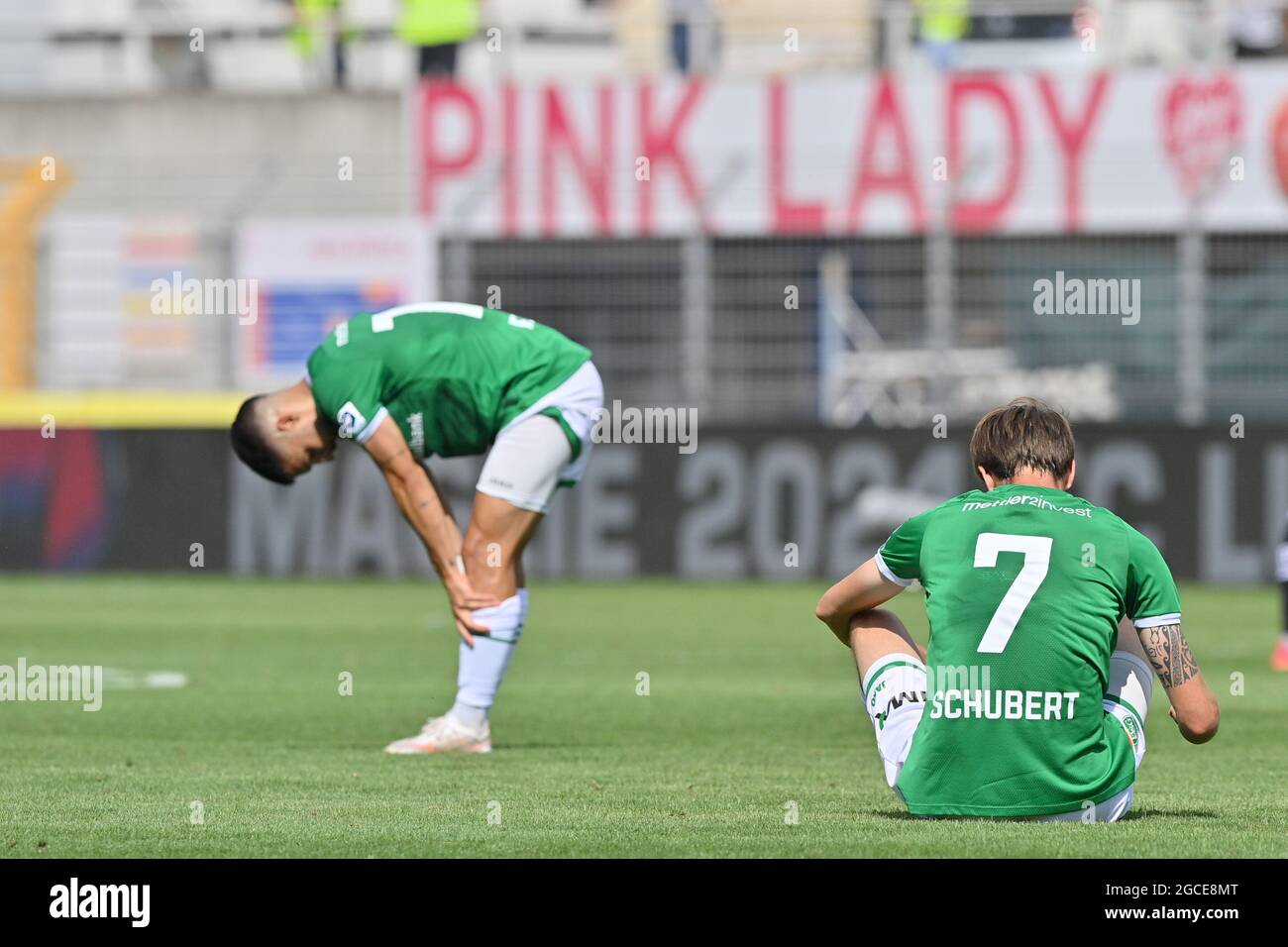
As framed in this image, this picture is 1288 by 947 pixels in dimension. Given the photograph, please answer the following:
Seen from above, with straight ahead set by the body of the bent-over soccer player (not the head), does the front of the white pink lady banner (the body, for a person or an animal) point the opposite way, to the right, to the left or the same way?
to the left

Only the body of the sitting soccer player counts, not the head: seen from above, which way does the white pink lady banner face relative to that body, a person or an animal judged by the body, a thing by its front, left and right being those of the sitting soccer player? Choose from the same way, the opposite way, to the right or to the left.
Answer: the opposite way

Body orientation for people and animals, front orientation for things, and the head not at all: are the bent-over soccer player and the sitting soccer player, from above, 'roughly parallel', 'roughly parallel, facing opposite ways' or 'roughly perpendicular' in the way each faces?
roughly perpendicular

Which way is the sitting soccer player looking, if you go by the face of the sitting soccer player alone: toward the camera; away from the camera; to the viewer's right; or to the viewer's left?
away from the camera

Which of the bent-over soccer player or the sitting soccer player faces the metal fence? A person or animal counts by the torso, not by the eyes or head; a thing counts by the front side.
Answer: the sitting soccer player

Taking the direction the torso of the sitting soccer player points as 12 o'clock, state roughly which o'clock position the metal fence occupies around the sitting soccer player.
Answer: The metal fence is roughly at 12 o'clock from the sitting soccer player.

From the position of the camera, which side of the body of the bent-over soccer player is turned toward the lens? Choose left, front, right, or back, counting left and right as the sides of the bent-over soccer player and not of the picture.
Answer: left

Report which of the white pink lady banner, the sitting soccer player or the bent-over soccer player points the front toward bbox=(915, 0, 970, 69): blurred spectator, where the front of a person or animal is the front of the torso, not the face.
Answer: the sitting soccer player

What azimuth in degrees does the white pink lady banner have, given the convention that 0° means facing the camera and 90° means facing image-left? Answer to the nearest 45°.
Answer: approximately 0°

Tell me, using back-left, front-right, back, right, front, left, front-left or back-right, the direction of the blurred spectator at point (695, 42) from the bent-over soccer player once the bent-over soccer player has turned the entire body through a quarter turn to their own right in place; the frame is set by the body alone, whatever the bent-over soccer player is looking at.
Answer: front

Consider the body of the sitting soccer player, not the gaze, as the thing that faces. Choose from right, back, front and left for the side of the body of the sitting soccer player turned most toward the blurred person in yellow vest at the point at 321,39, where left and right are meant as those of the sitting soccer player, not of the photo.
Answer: front

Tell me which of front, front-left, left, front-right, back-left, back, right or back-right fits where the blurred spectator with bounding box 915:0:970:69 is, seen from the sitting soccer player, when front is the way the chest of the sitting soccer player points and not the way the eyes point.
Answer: front

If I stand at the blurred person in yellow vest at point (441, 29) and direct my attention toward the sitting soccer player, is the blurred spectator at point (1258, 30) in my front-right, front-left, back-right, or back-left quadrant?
front-left

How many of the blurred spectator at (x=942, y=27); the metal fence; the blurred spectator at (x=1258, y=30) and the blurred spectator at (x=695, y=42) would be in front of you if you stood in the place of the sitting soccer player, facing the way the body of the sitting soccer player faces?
4

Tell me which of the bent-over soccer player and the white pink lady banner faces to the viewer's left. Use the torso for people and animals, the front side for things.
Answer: the bent-over soccer player

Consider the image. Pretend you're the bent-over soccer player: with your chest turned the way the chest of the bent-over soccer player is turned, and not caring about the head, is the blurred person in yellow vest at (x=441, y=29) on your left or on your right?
on your right

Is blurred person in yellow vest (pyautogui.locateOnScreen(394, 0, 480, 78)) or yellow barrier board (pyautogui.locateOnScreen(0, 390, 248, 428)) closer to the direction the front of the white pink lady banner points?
the yellow barrier board

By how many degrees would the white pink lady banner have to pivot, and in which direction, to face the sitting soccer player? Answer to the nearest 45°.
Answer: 0° — it already faces them

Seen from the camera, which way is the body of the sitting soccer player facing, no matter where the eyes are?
away from the camera
